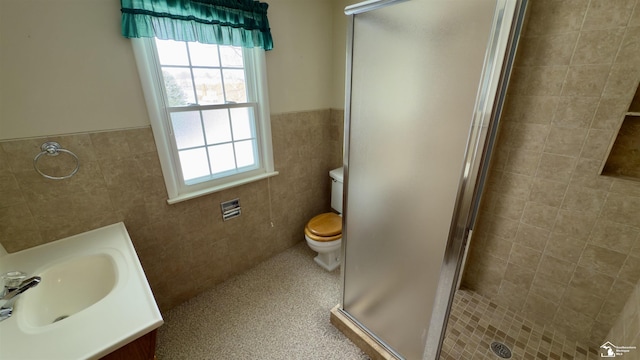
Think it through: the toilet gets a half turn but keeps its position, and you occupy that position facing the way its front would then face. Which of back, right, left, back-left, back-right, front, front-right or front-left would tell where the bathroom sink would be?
back

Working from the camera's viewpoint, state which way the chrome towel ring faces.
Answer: facing the viewer

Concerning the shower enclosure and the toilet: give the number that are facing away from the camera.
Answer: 0

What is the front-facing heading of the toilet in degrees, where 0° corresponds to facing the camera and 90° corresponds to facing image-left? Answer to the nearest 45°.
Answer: approximately 45°

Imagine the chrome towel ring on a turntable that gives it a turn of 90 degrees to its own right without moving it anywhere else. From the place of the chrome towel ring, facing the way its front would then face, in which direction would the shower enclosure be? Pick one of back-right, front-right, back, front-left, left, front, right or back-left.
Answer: back-left

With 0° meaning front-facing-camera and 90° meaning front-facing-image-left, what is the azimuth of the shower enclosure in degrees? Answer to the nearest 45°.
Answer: approximately 45°

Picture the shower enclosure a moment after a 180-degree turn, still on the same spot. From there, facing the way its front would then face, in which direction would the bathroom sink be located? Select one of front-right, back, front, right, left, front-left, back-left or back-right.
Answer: back

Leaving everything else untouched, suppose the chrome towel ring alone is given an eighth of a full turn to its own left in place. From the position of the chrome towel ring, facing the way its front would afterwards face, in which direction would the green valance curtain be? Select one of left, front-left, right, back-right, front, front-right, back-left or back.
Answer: front-left

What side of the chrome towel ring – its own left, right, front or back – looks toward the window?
left
